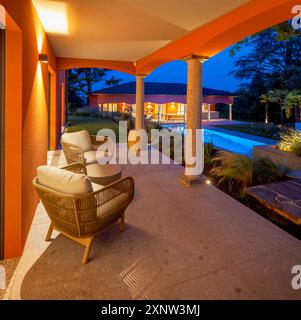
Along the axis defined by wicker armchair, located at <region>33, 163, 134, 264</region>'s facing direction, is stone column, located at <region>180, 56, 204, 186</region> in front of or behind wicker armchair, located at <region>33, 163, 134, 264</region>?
in front

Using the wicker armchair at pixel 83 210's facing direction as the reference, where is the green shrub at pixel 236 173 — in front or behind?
in front

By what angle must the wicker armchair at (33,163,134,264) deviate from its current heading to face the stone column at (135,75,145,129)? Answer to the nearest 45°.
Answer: approximately 45° to its left

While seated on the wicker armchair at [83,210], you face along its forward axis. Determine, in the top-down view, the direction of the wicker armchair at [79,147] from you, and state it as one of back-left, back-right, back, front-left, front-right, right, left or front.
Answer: front-left

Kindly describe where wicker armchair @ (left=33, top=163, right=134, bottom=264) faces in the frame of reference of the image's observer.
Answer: facing away from the viewer and to the right of the viewer

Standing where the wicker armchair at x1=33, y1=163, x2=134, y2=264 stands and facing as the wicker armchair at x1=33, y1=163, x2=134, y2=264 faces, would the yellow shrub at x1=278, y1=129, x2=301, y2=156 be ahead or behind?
ahead

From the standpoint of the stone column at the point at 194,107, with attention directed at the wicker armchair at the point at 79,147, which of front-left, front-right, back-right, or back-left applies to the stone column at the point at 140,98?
front-right
